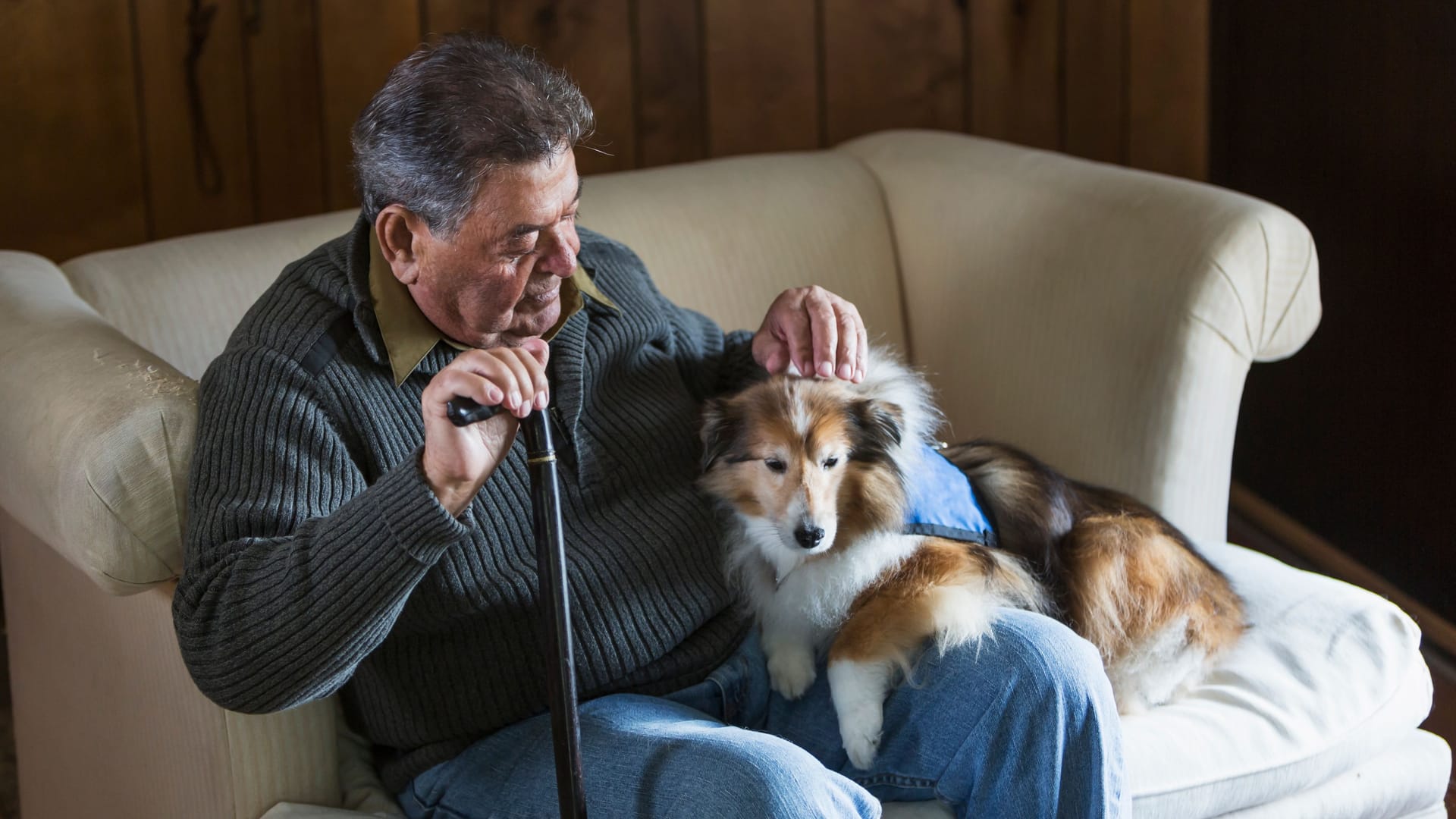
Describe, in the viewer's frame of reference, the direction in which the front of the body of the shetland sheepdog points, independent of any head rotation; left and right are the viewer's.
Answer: facing the viewer and to the left of the viewer

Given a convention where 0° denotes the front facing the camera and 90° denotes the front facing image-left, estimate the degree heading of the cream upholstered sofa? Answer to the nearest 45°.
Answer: approximately 315°

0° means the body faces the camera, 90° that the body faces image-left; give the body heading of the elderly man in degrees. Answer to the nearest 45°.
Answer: approximately 315°
